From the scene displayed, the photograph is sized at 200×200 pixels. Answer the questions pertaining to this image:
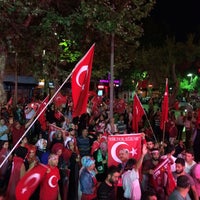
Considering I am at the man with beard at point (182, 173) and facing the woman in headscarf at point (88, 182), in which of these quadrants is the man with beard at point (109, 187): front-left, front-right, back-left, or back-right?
front-left

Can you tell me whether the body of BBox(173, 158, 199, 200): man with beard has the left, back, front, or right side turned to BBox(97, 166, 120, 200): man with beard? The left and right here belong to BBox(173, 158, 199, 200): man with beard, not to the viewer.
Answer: front
